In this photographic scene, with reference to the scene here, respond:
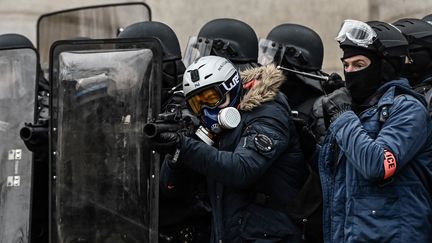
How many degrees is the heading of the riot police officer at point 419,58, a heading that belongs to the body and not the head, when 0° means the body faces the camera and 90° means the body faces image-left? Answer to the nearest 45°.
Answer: approximately 90°

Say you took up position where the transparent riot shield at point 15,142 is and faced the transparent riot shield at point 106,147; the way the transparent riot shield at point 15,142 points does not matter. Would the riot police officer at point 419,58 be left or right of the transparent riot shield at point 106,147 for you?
left

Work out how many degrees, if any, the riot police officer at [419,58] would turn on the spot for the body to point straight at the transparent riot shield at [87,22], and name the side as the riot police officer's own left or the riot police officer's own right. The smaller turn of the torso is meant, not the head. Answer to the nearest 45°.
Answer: approximately 45° to the riot police officer's own right

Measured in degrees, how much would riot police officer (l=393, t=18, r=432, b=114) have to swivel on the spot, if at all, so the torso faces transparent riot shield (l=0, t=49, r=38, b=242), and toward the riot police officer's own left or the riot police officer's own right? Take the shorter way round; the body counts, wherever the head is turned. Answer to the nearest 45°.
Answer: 0° — they already face it
